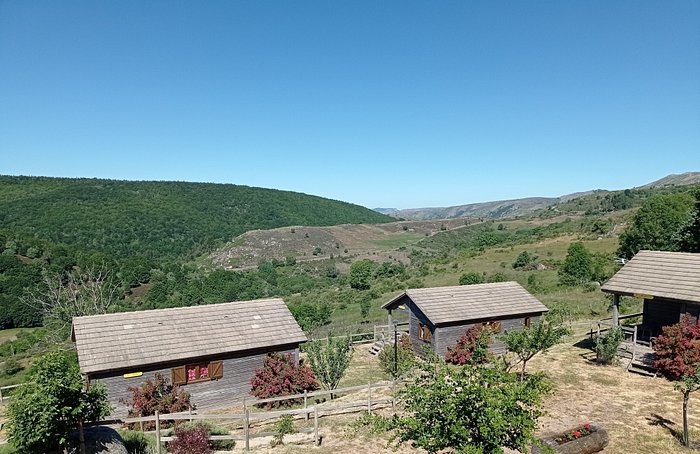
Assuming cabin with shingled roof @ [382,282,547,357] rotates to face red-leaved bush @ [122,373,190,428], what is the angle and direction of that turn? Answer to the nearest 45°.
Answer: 0° — it already faces it

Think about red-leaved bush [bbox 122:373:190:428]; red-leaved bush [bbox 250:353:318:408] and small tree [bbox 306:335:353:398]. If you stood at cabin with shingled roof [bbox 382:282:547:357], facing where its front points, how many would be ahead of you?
3

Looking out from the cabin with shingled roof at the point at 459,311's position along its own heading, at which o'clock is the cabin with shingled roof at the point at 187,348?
the cabin with shingled roof at the point at 187,348 is roughly at 12 o'clock from the cabin with shingled roof at the point at 459,311.

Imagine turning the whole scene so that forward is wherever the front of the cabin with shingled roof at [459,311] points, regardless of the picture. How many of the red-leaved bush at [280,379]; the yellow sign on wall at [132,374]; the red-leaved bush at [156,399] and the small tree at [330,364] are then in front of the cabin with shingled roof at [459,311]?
4

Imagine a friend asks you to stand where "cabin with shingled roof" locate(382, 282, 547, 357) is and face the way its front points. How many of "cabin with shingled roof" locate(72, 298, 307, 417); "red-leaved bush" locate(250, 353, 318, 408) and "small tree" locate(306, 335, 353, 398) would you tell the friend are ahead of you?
3

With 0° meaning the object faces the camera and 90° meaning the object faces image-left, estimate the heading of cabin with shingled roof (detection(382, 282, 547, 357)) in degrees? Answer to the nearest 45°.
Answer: approximately 45°

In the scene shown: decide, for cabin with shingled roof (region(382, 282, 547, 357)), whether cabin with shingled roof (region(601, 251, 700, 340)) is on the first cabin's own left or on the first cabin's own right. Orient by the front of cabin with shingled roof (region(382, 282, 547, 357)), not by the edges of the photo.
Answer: on the first cabin's own left

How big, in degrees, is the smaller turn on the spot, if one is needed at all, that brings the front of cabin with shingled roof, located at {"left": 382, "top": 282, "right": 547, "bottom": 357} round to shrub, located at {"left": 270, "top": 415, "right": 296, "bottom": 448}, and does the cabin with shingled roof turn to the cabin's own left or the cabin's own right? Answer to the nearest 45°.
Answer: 0° — it already faces it

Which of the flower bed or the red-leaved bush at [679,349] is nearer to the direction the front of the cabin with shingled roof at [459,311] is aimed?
the flower bed

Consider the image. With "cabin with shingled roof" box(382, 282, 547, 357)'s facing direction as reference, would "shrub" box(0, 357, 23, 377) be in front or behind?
in front

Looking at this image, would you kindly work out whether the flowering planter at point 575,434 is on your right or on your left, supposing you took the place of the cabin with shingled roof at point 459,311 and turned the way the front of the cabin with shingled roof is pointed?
on your left

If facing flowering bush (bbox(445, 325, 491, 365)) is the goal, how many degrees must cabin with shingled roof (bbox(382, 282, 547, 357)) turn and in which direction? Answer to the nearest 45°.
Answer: approximately 45° to its left

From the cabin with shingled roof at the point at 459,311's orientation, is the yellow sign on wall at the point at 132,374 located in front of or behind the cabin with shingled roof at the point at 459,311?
in front

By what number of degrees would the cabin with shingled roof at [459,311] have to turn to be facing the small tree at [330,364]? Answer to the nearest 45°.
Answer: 0° — it already faces it

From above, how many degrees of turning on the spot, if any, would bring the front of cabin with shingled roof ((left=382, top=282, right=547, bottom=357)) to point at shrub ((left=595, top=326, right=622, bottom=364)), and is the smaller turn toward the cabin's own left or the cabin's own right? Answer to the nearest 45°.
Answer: approximately 135° to the cabin's own left
